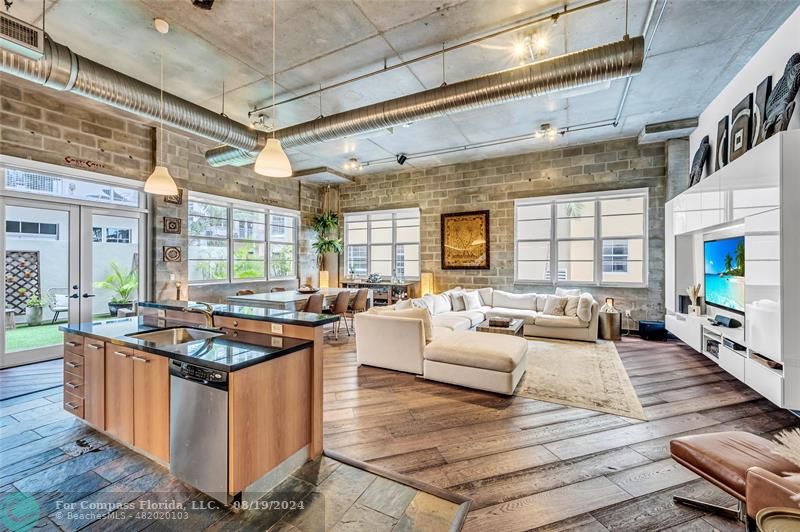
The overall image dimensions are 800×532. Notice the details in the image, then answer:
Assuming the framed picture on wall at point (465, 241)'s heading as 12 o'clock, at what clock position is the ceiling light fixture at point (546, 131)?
The ceiling light fixture is roughly at 11 o'clock from the framed picture on wall.

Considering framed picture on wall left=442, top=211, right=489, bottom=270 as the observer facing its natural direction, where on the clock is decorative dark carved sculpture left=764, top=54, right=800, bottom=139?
The decorative dark carved sculpture is roughly at 11 o'clock from the framed picture on wall.

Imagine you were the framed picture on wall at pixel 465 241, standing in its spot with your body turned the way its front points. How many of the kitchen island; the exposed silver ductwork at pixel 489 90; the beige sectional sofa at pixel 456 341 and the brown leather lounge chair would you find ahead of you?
4

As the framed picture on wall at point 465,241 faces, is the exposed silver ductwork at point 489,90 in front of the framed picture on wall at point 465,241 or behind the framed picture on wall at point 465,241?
in front

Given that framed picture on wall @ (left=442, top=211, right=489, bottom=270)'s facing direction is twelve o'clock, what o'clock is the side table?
The side table is roughly at 10 o'clock from the framed picture on wall.

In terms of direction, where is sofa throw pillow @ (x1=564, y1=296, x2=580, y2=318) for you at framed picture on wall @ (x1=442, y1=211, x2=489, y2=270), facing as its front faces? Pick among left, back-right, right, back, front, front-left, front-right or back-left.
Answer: front-left

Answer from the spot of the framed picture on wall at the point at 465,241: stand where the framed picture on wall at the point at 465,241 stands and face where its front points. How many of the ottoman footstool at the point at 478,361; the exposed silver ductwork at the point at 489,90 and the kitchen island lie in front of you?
3

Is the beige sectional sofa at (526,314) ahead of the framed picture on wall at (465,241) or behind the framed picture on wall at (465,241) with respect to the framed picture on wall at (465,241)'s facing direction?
ahead

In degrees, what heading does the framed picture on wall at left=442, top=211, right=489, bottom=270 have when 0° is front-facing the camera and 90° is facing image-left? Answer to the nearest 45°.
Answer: approximately 0°

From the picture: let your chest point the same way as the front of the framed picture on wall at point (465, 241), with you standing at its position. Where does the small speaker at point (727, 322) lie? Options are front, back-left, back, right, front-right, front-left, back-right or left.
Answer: front-left

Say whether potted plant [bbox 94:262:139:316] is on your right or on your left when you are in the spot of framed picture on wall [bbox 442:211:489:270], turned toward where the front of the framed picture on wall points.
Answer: on your right

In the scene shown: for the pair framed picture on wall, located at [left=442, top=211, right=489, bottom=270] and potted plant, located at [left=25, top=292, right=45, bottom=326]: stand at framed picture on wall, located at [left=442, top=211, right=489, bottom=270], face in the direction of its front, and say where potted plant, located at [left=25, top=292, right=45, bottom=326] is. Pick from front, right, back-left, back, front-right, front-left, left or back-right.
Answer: front-right

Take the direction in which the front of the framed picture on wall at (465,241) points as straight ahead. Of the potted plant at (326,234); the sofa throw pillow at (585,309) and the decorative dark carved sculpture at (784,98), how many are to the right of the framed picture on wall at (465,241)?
1
